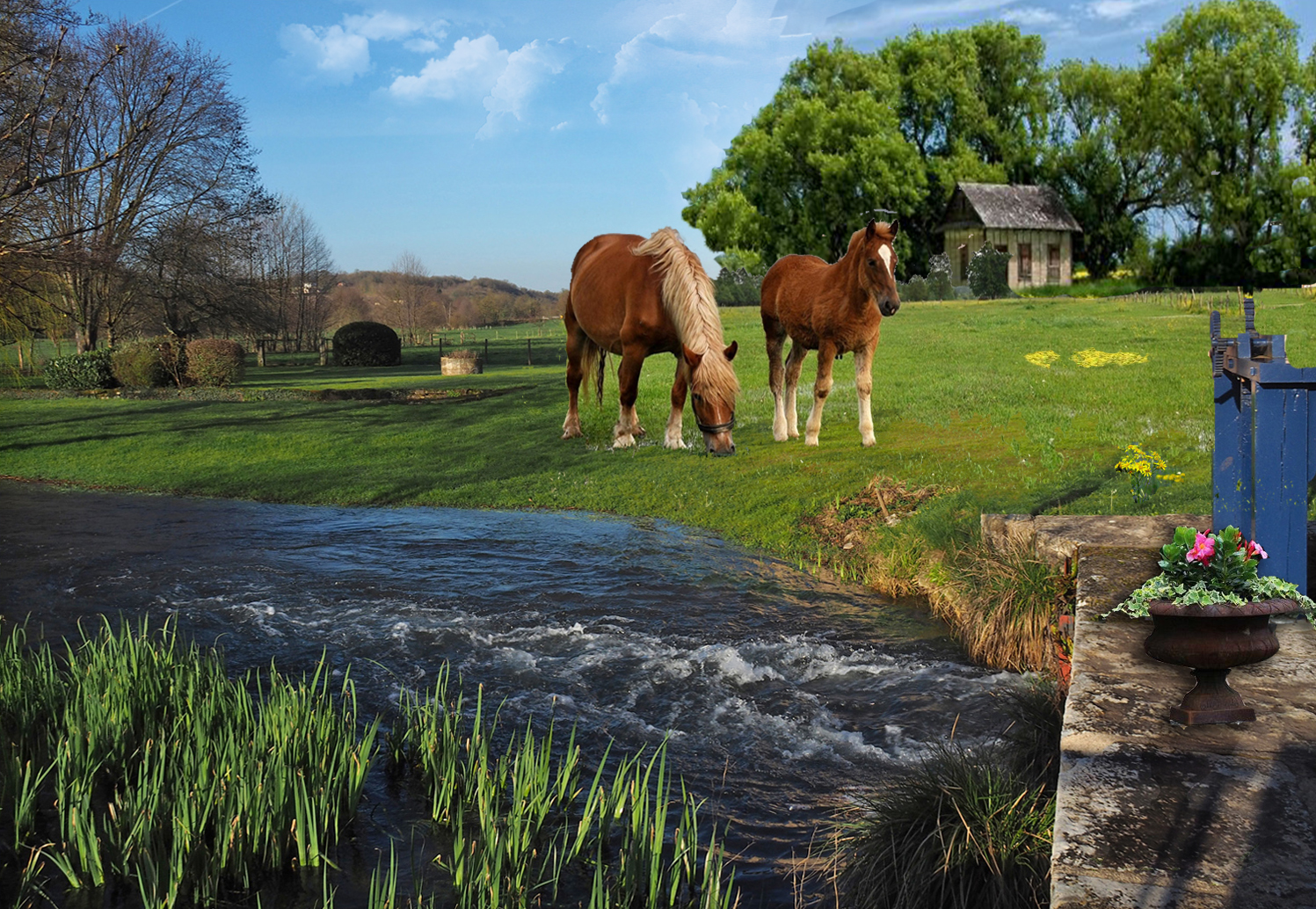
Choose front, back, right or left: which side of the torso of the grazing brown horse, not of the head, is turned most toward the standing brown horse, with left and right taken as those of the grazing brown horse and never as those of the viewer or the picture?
front

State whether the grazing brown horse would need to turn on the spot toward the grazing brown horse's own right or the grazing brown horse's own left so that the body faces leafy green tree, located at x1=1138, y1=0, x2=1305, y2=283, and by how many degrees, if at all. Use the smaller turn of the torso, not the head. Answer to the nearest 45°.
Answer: approximately 90° to the grazing brown horse's own left

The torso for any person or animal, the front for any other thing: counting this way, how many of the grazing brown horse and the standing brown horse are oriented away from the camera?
0

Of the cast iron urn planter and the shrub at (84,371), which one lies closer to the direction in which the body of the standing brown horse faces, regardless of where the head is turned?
the cast iron urn planter

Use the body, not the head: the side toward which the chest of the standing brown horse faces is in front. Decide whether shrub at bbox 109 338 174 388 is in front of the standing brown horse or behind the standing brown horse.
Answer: behind

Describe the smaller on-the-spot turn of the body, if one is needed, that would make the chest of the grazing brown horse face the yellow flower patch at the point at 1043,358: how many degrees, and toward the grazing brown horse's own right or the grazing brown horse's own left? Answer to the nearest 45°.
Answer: approximately 90° to the grazing brown horse's own left

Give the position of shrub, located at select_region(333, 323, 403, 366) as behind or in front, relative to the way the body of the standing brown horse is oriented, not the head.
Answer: behind

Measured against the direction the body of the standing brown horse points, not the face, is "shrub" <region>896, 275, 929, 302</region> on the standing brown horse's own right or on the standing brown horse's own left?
on the standing brown horse's own left

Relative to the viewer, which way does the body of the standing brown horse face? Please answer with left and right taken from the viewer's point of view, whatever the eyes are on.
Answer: facing the viewer and to the right of the viewer

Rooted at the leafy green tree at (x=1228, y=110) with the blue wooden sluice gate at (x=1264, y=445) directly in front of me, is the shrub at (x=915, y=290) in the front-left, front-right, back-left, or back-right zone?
front-right

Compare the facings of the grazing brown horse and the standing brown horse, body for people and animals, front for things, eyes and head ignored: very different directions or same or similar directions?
same or similar directions

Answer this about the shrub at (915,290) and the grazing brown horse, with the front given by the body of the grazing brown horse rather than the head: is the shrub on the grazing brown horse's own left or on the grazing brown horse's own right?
on the grazing brown horse's own left

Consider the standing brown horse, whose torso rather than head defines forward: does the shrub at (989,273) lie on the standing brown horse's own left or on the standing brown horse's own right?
on the standing brown horse's own left

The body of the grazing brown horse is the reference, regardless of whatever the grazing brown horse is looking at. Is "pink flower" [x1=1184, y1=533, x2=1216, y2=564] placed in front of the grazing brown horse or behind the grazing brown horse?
in front

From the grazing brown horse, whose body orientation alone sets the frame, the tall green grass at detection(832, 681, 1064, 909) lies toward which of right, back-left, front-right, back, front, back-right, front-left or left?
front-right

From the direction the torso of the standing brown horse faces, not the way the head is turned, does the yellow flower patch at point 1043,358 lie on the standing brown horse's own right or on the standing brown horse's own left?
on the standing brown horse's own left

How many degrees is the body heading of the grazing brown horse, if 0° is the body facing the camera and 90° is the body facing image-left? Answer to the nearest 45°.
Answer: approximately 315°
